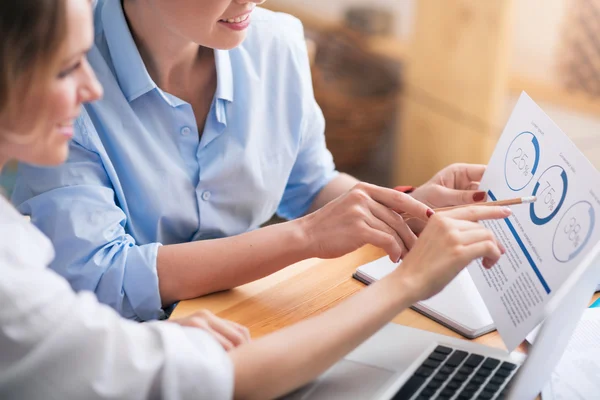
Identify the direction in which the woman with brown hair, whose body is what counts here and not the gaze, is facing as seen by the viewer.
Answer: to the viewer's right

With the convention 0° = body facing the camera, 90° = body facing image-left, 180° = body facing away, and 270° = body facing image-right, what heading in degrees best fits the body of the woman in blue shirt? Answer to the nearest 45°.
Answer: approximately 315°

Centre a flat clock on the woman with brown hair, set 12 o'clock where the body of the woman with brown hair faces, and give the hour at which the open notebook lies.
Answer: The open notebook is roughly at 11 o'clock from the woman with brown hair.

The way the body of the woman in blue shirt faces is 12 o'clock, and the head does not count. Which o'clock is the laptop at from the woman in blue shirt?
The laptop is roughly at 12 o'clock from the woman in blue shirt.

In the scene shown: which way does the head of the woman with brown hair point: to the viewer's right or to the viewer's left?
to the viewer's right
